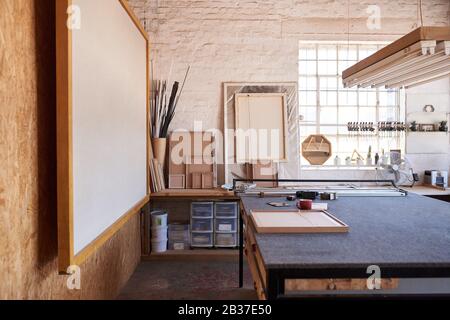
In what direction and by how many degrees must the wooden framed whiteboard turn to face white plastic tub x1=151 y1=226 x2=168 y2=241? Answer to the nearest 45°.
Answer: approximately 90° to its left

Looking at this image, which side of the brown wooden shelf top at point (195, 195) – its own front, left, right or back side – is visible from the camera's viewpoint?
front

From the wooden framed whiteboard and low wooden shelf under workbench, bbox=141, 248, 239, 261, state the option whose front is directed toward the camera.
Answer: the low wooden shelf under workbench

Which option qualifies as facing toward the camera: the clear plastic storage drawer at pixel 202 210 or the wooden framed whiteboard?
the clear plastic storage drawer

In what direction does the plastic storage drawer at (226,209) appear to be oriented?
toward the camera

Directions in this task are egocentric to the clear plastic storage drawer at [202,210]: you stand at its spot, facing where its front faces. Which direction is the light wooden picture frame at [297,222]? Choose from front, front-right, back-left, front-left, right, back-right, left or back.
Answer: front

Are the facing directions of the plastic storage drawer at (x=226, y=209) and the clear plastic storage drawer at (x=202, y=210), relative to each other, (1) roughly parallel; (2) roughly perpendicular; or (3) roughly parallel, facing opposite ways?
roughly parallel

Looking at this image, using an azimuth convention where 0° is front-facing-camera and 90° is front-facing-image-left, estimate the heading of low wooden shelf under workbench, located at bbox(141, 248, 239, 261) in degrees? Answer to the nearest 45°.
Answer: approximately 0°

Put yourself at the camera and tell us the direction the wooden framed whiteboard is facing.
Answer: facing to the right of the viewer

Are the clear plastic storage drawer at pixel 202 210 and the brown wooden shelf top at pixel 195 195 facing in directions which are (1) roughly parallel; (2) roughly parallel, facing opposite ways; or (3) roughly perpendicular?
roughly parallel

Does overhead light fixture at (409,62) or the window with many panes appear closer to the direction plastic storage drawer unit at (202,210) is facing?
the overhead light fixture

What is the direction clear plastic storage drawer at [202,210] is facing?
toward the camera

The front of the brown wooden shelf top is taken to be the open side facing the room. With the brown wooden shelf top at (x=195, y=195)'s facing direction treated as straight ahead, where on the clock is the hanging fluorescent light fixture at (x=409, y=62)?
The hanging fluorescent light fixture is roughly at 11 o'clock from the brown wooden shelf top.
